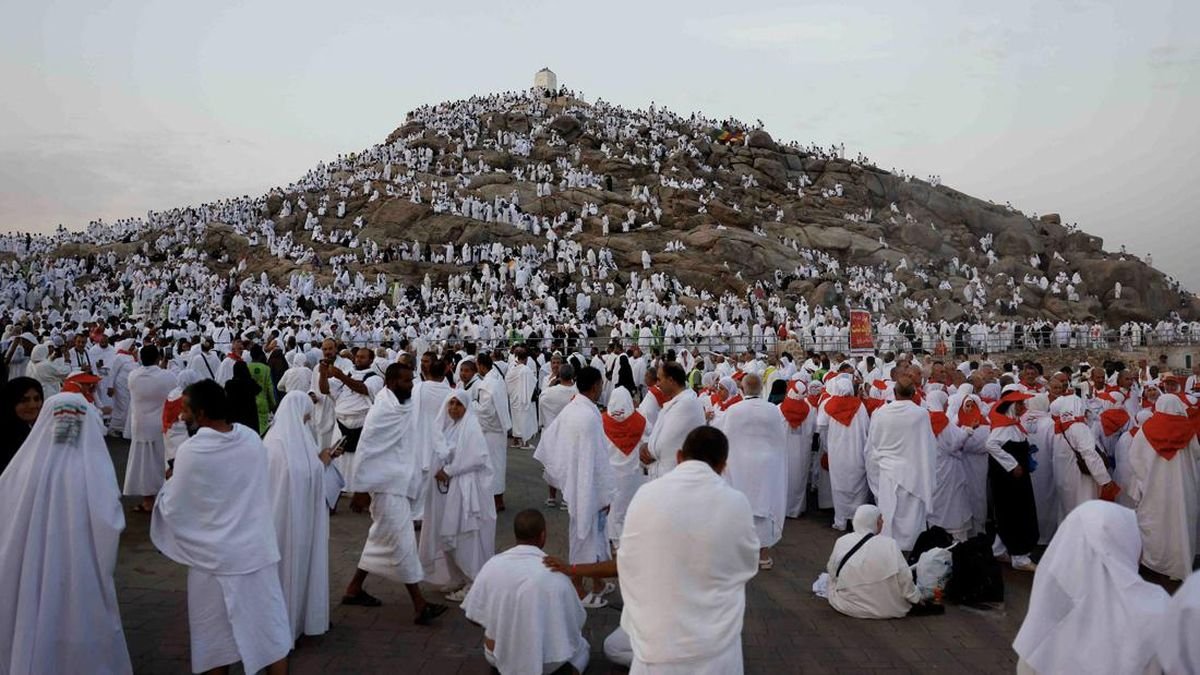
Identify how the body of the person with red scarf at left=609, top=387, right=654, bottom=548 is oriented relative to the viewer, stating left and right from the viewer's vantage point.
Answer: facing away from the viewer

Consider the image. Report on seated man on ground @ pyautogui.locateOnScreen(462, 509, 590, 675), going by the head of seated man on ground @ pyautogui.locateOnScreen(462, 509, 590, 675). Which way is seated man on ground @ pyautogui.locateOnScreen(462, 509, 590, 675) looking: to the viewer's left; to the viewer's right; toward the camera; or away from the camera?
away from the camera

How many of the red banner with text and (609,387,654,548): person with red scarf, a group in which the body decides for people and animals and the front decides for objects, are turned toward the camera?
1

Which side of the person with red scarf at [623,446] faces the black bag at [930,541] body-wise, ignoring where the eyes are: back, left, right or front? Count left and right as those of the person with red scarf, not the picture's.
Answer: right

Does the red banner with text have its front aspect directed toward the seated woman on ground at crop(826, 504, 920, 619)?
yes

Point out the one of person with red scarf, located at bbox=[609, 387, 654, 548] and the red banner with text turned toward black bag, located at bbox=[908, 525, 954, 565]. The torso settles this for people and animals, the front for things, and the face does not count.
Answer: the red banner with text

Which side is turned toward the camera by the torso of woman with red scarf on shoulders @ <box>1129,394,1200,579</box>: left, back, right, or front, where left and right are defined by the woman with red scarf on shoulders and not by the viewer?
back

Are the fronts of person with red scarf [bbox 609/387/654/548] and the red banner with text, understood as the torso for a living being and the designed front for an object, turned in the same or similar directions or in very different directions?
very different directions
